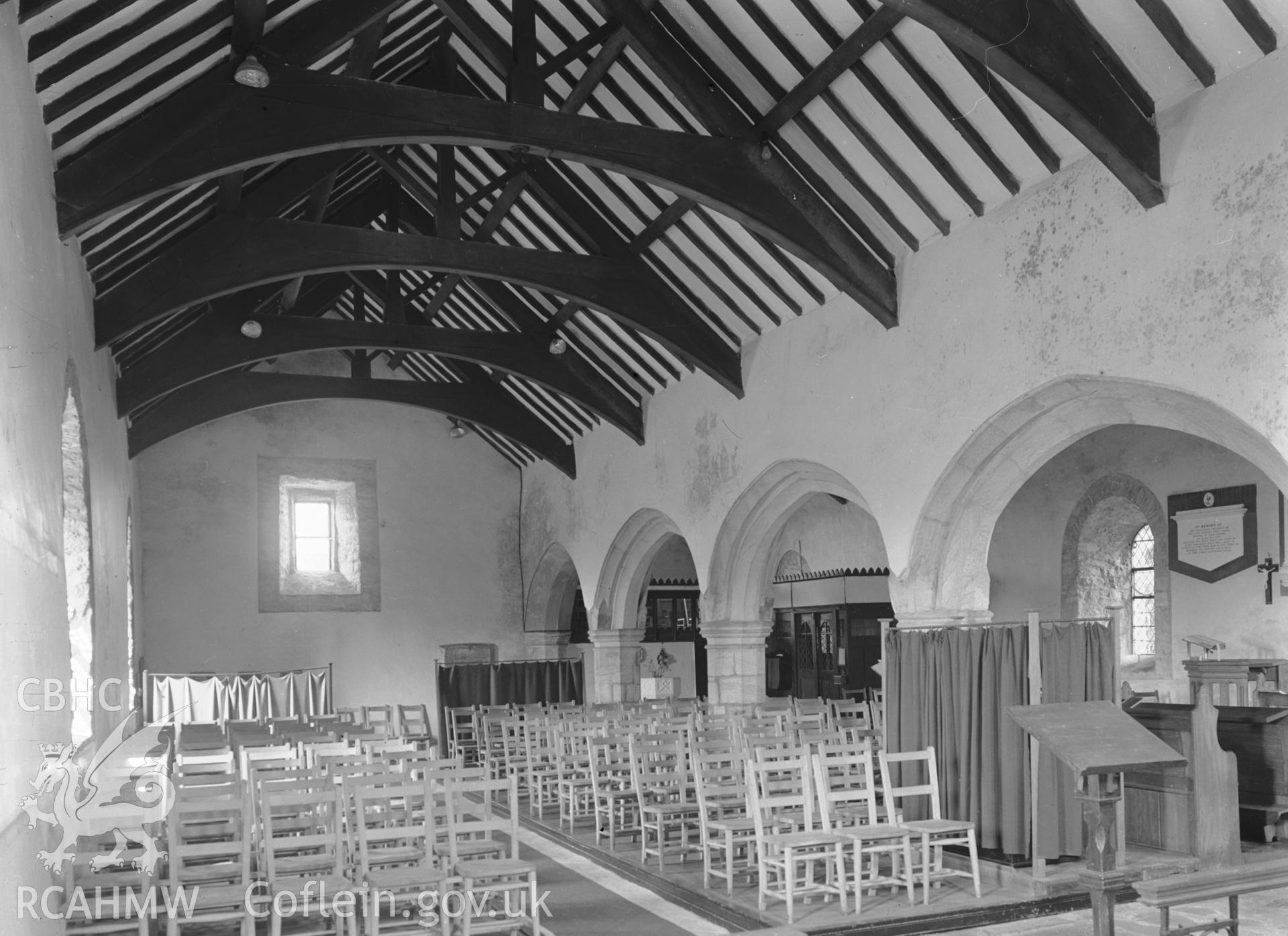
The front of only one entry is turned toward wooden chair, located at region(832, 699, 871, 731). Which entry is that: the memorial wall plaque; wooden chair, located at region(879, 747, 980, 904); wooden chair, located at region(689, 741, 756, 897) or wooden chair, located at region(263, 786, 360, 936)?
the memorial wall plaque

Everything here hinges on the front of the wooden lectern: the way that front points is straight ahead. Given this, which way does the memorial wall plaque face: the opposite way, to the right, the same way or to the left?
to the right

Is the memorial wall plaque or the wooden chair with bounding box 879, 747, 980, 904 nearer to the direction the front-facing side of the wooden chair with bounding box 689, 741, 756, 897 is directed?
the wooden chair

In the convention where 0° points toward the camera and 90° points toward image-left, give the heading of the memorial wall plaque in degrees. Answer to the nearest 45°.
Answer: approximately 45°

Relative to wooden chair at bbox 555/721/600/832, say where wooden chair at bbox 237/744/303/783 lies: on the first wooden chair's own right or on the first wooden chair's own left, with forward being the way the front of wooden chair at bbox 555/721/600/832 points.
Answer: on the first wooden chair's own right

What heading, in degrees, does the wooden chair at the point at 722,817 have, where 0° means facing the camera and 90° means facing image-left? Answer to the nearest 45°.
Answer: approximately 315°

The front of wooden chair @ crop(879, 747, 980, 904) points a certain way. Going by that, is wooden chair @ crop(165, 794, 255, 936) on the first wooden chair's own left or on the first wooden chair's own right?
on the first wooden chair's own right

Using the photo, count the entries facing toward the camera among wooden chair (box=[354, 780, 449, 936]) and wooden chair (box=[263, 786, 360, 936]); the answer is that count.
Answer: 2

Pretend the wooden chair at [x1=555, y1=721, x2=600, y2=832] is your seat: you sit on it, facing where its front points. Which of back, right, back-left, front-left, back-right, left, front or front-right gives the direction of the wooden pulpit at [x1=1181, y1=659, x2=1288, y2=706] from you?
front-left

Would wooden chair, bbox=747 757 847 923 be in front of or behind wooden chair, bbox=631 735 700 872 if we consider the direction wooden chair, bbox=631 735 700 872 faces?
in front

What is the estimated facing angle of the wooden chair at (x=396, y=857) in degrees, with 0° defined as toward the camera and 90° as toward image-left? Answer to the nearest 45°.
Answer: approximately 0°

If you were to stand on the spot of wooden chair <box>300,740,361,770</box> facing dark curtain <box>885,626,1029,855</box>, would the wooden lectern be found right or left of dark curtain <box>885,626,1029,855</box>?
right

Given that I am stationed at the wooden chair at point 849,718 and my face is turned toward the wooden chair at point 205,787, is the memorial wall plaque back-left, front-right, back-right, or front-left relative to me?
back-left
